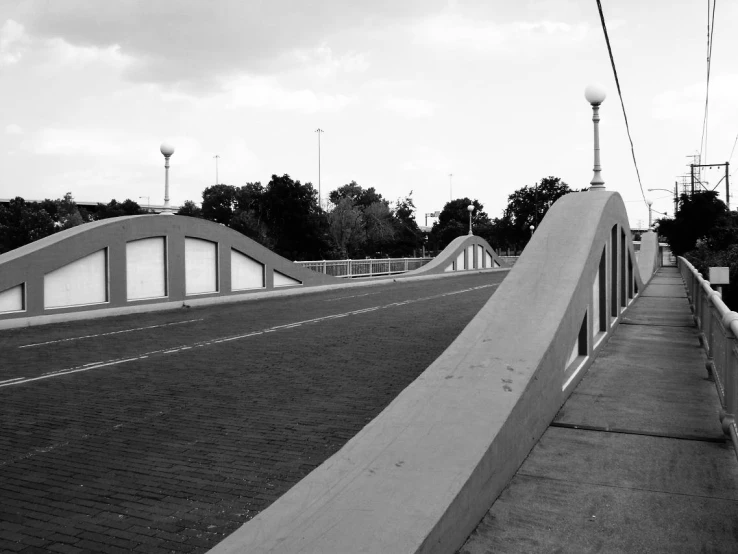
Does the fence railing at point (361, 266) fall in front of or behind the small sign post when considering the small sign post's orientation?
behind

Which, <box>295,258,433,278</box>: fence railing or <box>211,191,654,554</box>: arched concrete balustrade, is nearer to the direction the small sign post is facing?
the arched concrete balustrade

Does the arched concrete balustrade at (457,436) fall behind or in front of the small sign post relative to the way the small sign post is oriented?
in front

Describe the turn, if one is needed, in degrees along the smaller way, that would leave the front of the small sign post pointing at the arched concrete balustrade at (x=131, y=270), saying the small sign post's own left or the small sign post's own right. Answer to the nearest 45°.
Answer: approximately 90° to the small sign post's own right

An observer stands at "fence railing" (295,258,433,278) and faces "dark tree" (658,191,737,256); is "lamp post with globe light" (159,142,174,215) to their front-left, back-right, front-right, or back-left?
back-right

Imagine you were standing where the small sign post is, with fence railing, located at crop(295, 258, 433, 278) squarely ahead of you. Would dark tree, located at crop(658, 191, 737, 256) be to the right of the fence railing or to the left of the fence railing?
right

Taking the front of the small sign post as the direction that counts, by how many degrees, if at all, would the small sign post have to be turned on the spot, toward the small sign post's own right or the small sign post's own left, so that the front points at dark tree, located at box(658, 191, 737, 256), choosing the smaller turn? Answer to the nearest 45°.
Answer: approximately 180°

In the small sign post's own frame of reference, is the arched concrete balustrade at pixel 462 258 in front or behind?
behind

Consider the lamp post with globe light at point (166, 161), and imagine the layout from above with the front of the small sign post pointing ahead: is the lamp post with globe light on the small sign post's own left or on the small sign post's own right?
on the small sign post's own right

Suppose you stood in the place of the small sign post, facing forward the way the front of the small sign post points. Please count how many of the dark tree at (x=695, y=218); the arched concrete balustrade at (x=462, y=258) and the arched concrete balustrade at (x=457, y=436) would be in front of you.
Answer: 1

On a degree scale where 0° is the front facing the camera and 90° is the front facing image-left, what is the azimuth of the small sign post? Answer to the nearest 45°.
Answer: approximately 0°
